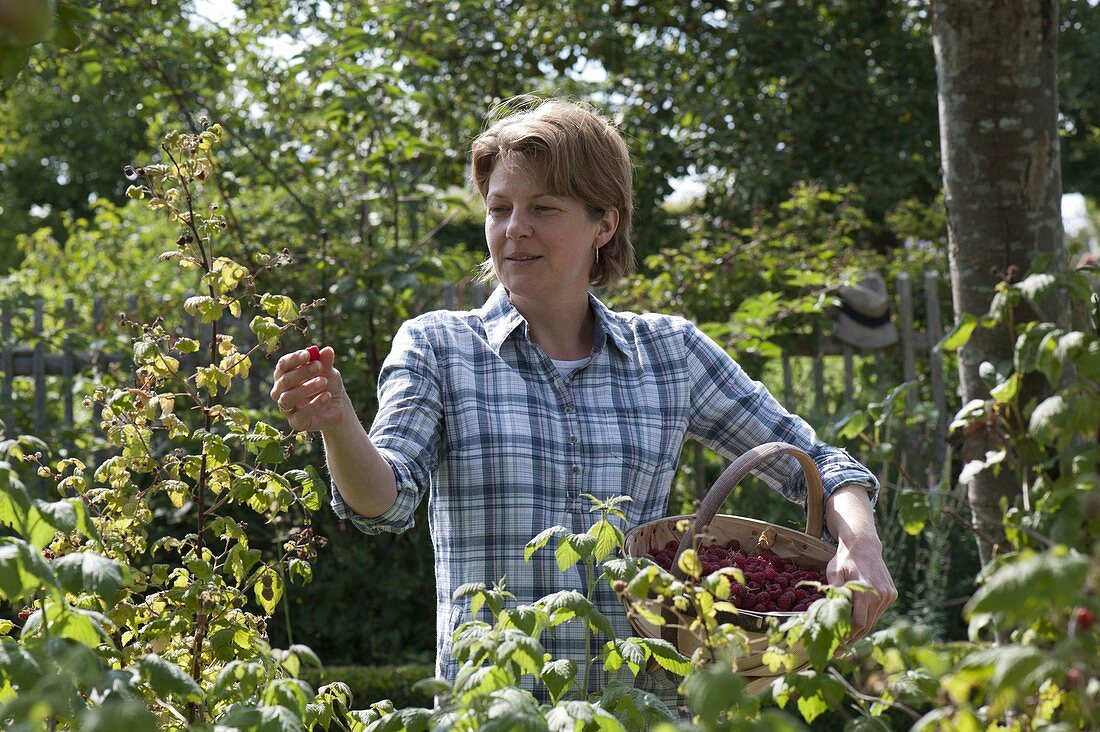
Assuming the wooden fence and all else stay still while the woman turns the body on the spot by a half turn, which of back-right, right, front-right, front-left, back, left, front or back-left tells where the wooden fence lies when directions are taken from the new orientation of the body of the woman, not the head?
front

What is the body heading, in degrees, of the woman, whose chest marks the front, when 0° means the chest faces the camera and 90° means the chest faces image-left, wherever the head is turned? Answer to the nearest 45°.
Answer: approximately 0°

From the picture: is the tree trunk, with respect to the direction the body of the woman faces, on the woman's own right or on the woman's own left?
on the woman's own left
